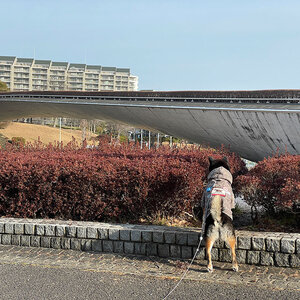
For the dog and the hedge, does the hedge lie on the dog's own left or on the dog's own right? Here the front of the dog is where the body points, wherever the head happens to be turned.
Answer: on the dog's own left

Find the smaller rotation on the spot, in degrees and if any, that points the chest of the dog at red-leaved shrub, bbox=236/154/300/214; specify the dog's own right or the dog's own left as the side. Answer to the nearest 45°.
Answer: approximately 45° to the dog's own right

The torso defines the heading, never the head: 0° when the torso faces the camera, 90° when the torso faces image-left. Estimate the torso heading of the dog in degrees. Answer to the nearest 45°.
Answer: approximately 180°

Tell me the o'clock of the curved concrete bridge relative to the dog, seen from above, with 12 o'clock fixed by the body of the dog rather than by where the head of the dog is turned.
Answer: The curved concrete bridge is roughly at 12 o'clock from the dog.

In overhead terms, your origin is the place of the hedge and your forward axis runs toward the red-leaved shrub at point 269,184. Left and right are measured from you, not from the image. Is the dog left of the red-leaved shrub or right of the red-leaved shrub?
right

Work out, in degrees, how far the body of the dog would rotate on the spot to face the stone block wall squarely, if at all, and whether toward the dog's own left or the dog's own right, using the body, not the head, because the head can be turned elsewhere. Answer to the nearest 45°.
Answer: approximately 45° to the dog's own left
